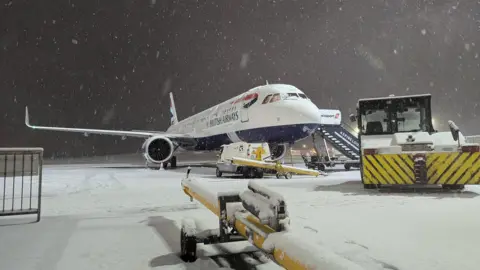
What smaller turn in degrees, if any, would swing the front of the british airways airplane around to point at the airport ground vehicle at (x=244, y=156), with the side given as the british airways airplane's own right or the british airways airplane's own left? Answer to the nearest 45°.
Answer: approximately 90° to the british airways airplane's own right

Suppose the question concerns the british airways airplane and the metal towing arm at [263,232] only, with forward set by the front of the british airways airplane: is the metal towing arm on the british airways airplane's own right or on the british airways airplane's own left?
on the british airways airplane's own right

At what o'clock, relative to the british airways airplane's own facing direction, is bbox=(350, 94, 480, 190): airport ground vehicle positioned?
The airport ground vehicle is roughly at 1 o'clock from the british airways airplane.

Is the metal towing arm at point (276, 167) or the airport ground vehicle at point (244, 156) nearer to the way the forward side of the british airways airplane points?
the metal towing arm

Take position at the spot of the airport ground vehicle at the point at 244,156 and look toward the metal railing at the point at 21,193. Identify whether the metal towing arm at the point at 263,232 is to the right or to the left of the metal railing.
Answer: left

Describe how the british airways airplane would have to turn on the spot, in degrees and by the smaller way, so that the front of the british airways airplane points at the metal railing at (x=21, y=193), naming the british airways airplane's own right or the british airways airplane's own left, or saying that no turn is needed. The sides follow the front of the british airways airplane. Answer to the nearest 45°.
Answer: approximately 90° to the british airways airplane's own right

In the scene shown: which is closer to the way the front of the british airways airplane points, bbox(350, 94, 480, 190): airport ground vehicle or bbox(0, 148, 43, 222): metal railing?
the airport ground vehicle

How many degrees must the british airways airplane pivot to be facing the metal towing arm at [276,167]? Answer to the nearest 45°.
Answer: approximately 45° to its right

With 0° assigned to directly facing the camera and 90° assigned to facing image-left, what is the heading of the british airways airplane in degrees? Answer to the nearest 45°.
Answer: approximately 315°
